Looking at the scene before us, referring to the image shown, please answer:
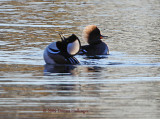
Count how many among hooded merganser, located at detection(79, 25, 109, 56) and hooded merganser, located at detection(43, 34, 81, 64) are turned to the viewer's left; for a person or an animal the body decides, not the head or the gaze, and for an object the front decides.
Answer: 1

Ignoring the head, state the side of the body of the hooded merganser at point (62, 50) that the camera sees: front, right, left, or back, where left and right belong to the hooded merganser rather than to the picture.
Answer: left

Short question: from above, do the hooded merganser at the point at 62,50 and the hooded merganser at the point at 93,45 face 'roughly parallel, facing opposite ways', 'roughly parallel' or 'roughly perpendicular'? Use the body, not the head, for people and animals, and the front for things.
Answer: roughly parallel, facing opposite ways

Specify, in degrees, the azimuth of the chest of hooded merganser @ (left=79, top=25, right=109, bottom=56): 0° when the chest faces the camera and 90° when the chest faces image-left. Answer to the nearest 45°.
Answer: approximately 270°
